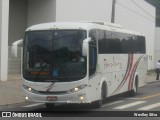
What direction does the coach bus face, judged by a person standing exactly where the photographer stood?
facing the viewer and to the left of the viewer
